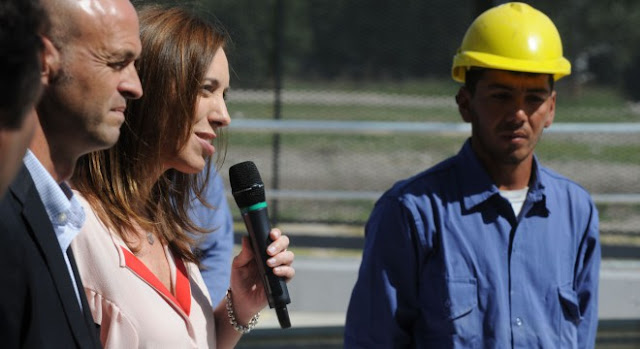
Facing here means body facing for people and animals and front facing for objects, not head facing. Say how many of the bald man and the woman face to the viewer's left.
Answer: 0

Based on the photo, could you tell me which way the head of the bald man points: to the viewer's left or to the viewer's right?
to the viewer's right

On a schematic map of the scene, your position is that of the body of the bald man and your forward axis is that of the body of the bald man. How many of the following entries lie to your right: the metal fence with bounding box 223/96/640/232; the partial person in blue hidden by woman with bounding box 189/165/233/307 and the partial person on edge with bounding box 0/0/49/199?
1

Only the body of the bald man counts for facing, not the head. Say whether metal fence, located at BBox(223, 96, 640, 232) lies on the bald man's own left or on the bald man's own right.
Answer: on the bald man's own left

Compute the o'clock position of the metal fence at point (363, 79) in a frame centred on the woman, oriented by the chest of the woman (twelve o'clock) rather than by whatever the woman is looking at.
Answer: The metal fence is roughly at 8 o'clock from the woman.

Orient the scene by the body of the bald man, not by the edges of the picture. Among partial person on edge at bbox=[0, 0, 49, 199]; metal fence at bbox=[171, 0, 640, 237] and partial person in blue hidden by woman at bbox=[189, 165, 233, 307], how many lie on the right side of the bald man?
1

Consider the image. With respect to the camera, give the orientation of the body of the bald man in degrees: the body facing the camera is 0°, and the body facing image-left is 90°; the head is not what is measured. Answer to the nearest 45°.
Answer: approximately 270°

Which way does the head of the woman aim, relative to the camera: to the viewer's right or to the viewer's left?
to the viewer's right

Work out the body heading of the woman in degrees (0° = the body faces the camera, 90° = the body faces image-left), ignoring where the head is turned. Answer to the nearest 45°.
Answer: approximately 315°
